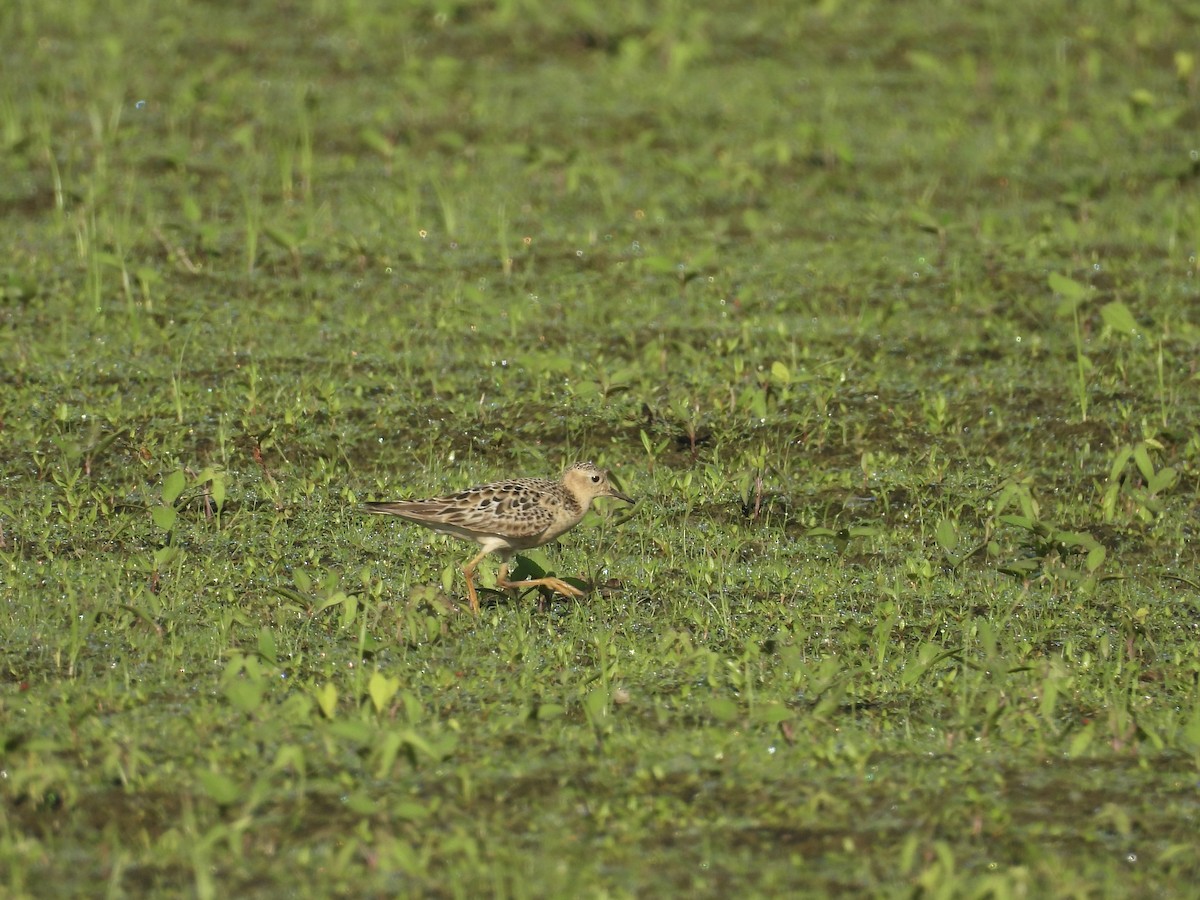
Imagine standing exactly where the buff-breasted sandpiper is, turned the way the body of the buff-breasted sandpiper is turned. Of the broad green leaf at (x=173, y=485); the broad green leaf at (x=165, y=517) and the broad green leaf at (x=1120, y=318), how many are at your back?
2

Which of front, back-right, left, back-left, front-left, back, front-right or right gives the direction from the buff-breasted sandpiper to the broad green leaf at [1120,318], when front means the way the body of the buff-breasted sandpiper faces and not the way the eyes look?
front-left

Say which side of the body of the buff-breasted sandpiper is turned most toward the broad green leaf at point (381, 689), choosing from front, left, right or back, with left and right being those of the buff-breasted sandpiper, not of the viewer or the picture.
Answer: right

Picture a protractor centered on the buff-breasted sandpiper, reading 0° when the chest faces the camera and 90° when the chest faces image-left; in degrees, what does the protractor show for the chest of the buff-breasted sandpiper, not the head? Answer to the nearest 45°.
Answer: approximately 270°

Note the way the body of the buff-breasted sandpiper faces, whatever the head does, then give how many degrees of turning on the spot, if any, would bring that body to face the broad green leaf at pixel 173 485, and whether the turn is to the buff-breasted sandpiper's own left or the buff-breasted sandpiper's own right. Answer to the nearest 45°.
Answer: approximately 180°

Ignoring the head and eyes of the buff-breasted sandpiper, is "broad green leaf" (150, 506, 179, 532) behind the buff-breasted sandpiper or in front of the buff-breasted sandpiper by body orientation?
behind
